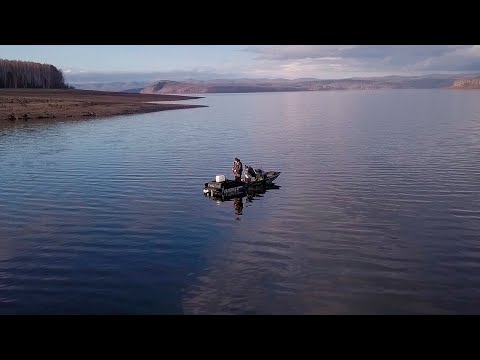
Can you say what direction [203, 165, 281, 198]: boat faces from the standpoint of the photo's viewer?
facing away from the viewer and to the right of the viewer
